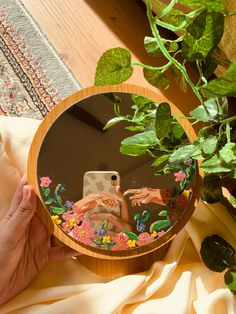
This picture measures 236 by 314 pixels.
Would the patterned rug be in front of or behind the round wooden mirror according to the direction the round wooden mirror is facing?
behind

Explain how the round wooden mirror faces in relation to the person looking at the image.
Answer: facing the viewer
